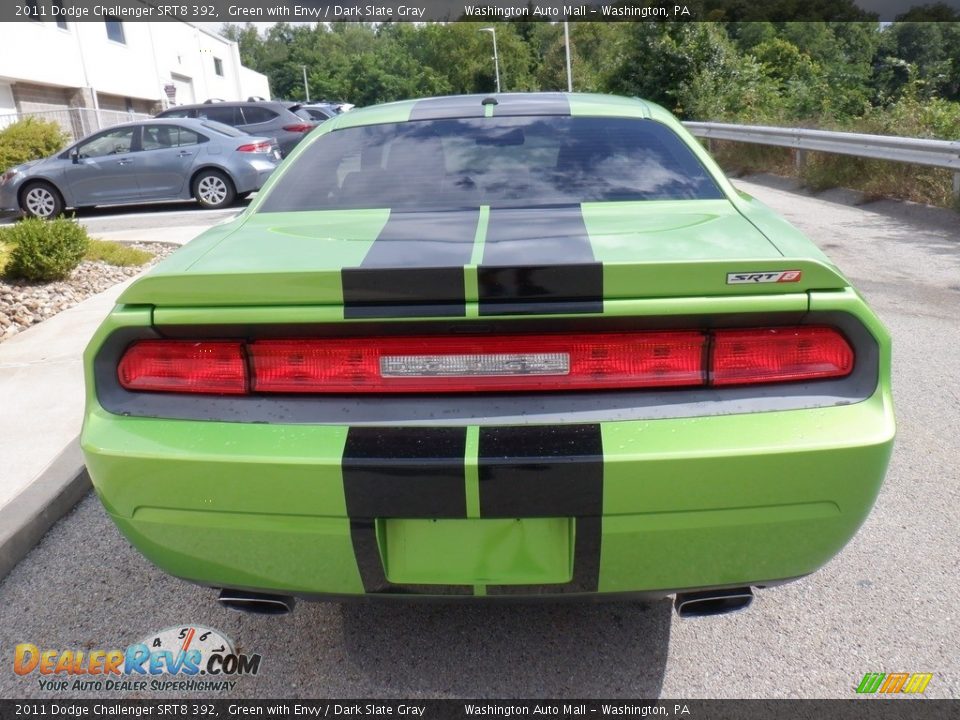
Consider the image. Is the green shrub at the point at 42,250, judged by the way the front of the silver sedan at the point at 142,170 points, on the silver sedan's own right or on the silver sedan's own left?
on the silver sedan's own left

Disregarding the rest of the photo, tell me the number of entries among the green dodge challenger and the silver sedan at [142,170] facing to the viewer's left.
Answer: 1

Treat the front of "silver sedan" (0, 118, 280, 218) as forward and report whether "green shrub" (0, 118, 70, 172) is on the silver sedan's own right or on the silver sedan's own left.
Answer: on the silver sedan's own right

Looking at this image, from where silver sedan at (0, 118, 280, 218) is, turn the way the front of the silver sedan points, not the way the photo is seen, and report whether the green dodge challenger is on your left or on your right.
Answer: on your left

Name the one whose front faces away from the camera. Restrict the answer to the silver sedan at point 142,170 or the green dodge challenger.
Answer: the green dodge challenger

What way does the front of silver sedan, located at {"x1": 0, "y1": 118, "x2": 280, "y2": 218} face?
to the viewer's left

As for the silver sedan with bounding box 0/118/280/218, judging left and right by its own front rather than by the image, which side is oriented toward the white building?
right

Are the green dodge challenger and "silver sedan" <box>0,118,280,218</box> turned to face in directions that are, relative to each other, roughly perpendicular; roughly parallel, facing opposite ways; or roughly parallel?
roughly perpendicular

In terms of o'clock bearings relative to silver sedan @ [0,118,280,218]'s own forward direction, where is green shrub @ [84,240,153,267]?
The green shrub is roughly at 9 o'clock from the silver sedan.

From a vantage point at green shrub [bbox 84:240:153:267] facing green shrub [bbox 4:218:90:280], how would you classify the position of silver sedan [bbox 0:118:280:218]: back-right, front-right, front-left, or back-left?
back-right

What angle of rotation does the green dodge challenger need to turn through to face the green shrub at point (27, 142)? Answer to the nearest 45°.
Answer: approximately 45° to its left

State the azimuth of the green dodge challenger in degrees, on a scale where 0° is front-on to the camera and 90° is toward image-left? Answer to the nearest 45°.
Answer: approximately 180°
